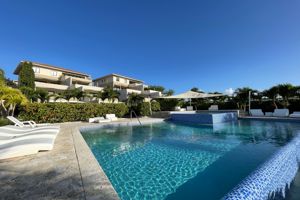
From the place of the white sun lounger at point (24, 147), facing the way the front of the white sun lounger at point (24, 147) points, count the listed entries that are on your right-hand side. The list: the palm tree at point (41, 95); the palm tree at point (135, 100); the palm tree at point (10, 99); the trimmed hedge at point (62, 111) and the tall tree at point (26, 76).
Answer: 0

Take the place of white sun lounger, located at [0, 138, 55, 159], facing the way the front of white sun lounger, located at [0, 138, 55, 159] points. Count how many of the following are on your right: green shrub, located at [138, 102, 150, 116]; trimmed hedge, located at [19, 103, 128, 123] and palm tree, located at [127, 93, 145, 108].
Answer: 0

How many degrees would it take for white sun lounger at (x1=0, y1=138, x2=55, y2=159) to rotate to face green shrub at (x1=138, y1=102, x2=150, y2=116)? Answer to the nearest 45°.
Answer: approximately 45° to its left

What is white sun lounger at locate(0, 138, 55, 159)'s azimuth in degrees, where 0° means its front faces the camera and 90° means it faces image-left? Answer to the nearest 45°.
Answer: approximately 270°

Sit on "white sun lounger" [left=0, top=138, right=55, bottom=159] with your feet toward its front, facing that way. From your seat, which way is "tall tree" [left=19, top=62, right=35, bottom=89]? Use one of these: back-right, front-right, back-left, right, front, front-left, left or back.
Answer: left

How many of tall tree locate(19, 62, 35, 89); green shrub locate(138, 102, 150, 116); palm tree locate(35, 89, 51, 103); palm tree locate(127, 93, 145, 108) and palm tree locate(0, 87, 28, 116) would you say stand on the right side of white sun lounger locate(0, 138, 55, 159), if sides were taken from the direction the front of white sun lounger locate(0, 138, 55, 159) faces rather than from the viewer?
0

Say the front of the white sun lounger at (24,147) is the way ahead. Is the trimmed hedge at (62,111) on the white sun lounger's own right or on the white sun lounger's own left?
on the white sun lounger's own left

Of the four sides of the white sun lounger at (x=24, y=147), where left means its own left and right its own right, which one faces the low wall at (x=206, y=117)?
front

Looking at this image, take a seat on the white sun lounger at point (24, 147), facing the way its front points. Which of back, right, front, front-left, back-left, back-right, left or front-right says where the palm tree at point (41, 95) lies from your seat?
left

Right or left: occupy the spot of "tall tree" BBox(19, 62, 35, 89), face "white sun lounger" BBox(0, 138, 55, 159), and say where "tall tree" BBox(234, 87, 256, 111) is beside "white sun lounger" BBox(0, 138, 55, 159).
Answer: left

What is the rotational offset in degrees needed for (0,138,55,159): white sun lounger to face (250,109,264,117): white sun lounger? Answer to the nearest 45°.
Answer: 0° — it already faces it

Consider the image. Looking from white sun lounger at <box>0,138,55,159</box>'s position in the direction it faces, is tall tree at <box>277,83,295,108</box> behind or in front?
in front

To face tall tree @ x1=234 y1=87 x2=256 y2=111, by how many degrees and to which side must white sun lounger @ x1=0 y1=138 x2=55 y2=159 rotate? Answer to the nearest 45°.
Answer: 0° — it already faces it

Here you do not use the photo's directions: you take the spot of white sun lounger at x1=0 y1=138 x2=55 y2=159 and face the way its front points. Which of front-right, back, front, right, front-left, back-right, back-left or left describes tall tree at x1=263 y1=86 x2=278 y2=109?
front

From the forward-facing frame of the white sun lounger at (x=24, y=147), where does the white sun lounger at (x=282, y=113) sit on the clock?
the white sun lounger at (x=282, y=113) is roughly at 12 o'clock from the white sun lounger at (x=24, y=147).
